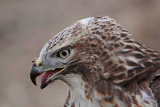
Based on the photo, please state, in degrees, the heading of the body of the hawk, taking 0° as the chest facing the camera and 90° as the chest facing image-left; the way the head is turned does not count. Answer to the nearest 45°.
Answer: approximately 90°
